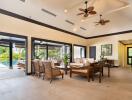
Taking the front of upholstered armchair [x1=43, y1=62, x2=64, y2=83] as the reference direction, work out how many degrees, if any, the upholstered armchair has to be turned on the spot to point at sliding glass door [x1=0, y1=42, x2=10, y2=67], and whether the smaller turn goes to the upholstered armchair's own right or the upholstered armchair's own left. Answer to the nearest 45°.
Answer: approximately 90° to the upholstered armchair's own left

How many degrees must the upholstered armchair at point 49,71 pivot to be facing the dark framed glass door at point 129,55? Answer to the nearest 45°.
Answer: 0° — it already faces it

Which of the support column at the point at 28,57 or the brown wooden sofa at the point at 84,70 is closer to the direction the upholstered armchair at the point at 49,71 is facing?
the brown wooden sofa

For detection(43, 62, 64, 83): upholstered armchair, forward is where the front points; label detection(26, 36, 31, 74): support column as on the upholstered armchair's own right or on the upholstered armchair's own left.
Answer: on the upholstered armchair's own left

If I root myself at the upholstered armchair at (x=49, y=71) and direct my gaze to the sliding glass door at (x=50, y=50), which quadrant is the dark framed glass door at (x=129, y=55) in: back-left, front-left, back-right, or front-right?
front-right

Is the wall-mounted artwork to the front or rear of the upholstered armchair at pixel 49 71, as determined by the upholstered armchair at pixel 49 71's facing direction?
to the front

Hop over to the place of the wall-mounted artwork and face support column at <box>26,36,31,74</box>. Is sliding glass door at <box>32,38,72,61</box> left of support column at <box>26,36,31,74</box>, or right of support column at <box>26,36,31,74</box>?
right

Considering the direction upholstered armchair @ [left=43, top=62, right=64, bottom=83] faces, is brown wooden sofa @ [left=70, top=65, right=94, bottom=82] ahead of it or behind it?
ahead

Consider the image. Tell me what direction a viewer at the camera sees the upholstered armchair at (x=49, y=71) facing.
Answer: facing away from the viewer and to the right of the viewer

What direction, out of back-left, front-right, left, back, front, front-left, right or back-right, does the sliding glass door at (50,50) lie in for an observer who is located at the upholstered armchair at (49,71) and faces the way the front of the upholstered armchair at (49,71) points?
front-left

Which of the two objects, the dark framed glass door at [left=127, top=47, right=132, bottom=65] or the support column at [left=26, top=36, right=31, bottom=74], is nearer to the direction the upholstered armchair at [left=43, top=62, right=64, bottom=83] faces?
the dark framed glass door

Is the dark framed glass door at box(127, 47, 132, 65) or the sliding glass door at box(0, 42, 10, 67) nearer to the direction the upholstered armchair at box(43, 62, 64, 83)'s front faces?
the dark framed glass door
